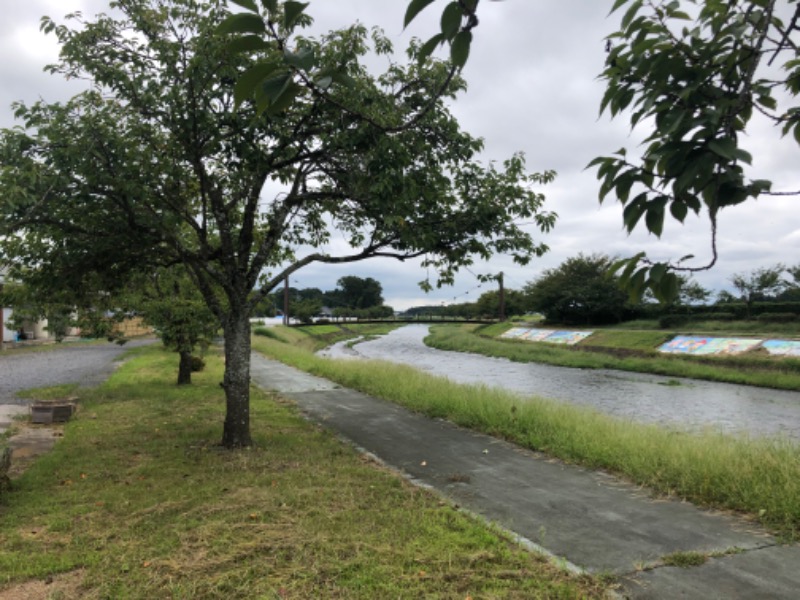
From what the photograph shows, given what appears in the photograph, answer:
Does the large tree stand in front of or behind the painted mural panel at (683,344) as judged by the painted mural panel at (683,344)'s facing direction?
in front

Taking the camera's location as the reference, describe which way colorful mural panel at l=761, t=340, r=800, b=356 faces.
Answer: facing the viewer

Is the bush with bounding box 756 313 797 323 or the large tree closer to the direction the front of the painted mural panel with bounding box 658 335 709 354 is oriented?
the large tree

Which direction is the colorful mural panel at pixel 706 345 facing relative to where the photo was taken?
toward the camera

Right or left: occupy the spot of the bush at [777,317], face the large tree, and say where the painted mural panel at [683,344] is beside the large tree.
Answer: right

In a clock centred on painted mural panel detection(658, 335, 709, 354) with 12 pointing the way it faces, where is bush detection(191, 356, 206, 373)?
The bush is roughly at 1 o'clock from the painted mural panel.

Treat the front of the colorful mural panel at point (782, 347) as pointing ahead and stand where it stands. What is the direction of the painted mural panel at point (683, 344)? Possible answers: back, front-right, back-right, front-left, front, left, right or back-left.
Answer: back-right

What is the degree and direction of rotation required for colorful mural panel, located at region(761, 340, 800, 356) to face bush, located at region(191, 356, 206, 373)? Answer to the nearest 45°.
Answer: approximately 45° to its right

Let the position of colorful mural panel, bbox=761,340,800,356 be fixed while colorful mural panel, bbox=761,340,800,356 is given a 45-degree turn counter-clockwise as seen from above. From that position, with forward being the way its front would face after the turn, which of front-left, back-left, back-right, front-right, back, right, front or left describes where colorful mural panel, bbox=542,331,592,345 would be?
back

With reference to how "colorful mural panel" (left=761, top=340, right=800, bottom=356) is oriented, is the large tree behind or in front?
in front

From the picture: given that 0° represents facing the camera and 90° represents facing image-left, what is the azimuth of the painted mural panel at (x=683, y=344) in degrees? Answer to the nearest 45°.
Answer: approximately 0°
